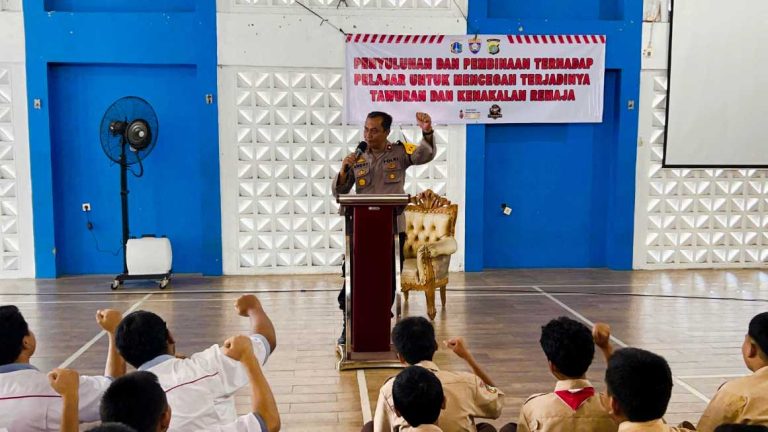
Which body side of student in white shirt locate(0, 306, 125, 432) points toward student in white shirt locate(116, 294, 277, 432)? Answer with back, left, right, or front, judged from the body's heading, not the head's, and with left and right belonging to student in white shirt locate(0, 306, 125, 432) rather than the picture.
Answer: right

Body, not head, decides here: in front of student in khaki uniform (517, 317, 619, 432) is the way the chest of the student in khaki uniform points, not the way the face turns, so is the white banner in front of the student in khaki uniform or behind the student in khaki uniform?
in front

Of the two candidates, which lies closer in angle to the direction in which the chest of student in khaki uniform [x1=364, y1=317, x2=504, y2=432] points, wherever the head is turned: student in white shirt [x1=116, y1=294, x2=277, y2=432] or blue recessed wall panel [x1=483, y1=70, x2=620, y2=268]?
the blue recessed wall panel

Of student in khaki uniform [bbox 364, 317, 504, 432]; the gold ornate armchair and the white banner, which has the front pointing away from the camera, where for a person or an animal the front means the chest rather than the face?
the student in khaki uniform

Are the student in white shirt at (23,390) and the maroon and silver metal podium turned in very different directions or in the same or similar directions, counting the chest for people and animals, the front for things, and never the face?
very different directions

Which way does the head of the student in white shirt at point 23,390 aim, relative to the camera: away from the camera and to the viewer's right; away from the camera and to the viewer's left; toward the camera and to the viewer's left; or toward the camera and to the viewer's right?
away from the camera and to the viewer's right

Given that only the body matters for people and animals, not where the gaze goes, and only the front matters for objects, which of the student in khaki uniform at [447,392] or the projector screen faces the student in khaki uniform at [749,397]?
the projector screen

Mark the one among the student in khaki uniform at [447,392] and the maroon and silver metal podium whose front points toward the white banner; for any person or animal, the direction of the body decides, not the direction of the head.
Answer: the student in khaki uniform

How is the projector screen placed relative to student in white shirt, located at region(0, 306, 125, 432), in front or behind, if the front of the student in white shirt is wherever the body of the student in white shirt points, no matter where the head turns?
in front

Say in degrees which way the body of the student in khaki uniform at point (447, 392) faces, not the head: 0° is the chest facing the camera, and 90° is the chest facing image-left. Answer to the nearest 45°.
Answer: approximately 180°

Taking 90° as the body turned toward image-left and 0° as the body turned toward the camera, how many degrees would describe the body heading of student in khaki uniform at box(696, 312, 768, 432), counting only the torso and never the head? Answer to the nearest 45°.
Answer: approximately 135°

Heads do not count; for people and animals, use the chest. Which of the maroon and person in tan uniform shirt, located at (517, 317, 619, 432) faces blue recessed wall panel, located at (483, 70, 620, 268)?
the student in khaki uniform

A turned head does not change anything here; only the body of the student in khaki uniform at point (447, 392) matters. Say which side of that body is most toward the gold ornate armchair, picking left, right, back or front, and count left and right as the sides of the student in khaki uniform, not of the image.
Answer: front

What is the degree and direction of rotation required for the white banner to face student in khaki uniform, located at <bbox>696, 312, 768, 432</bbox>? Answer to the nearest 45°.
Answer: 0° — it already faces them

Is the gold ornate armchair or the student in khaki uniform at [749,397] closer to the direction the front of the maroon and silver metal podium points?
the student in khaki uniform

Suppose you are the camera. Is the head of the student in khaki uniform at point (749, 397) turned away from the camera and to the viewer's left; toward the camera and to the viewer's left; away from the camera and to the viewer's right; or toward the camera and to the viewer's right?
away from the camera and to the viewer's left

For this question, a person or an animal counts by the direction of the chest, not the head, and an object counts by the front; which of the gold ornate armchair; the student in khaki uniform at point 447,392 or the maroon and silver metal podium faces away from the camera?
the student in khaki uniform
